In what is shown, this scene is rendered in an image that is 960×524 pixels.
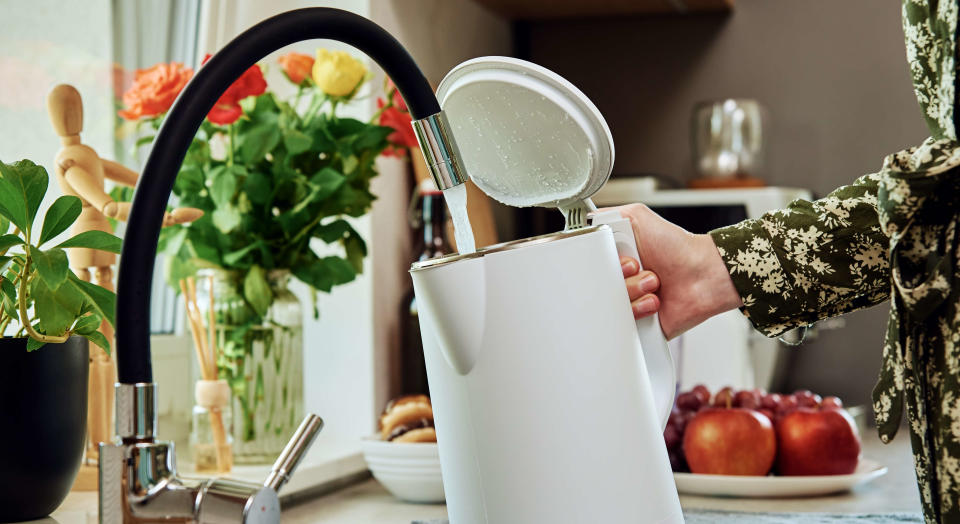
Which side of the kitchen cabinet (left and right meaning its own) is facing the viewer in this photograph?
front

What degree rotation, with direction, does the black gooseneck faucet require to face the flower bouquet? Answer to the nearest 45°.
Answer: approximately 90° to its left

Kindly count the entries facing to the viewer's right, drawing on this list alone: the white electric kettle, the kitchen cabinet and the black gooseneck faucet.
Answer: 1

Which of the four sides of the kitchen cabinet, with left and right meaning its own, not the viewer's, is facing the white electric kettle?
front

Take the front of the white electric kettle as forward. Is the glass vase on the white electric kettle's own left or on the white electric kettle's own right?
on the white electric kettle's own right

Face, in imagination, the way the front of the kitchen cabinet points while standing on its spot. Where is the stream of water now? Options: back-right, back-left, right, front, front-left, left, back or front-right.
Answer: front

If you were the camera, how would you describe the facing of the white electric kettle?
facing the viewer and to the left of the viewer

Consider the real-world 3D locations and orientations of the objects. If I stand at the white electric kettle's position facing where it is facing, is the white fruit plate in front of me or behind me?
behind

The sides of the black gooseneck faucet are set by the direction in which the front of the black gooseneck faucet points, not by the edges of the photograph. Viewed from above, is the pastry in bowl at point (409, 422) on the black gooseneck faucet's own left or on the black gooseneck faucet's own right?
on the black gooseneck faucet's own left

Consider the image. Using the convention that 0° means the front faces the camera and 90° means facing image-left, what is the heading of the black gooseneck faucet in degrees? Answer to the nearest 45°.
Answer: approximately 270°
